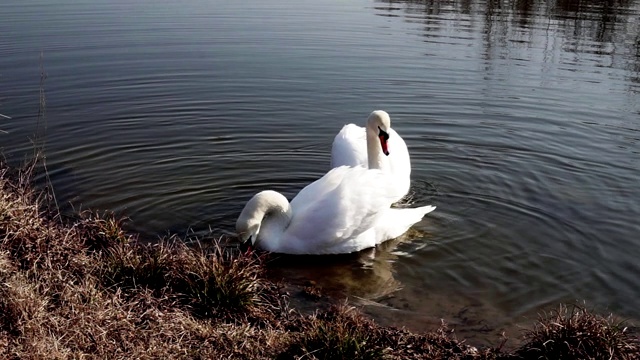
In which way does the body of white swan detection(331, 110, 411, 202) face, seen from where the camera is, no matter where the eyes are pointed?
toward the camera

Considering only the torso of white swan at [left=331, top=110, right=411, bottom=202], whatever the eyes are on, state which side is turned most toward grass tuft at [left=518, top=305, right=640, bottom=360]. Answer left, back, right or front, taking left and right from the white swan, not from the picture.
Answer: front

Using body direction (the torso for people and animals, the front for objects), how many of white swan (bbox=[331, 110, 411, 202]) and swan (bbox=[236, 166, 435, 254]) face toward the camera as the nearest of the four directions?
1

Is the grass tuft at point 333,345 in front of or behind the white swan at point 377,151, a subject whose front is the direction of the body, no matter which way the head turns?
in front

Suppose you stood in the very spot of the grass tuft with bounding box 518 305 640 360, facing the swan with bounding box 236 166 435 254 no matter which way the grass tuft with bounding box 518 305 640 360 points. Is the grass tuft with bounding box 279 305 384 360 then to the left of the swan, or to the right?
left

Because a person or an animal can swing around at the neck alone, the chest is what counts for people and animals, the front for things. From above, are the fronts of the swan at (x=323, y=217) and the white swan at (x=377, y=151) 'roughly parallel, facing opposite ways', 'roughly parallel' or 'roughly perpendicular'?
roughly perpendicular

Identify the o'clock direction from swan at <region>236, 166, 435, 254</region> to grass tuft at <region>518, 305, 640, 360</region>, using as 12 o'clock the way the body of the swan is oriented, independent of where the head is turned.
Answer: The grass tuft is roughly at 8 o'clock from the swan.

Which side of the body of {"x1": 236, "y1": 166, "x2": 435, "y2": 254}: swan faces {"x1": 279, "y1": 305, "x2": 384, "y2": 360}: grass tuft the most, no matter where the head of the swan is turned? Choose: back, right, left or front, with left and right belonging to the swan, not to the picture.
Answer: left

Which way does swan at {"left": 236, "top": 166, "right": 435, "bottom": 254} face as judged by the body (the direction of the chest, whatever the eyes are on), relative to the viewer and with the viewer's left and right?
facing to the left of the viewer

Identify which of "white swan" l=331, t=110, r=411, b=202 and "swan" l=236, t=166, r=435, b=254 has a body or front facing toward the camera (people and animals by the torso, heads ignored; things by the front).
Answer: the white swan

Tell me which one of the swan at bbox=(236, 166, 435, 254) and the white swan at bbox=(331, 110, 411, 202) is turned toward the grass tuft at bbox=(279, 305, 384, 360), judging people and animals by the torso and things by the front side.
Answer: the white swan

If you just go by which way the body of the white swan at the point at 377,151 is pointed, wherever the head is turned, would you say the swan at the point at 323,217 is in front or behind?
in front
